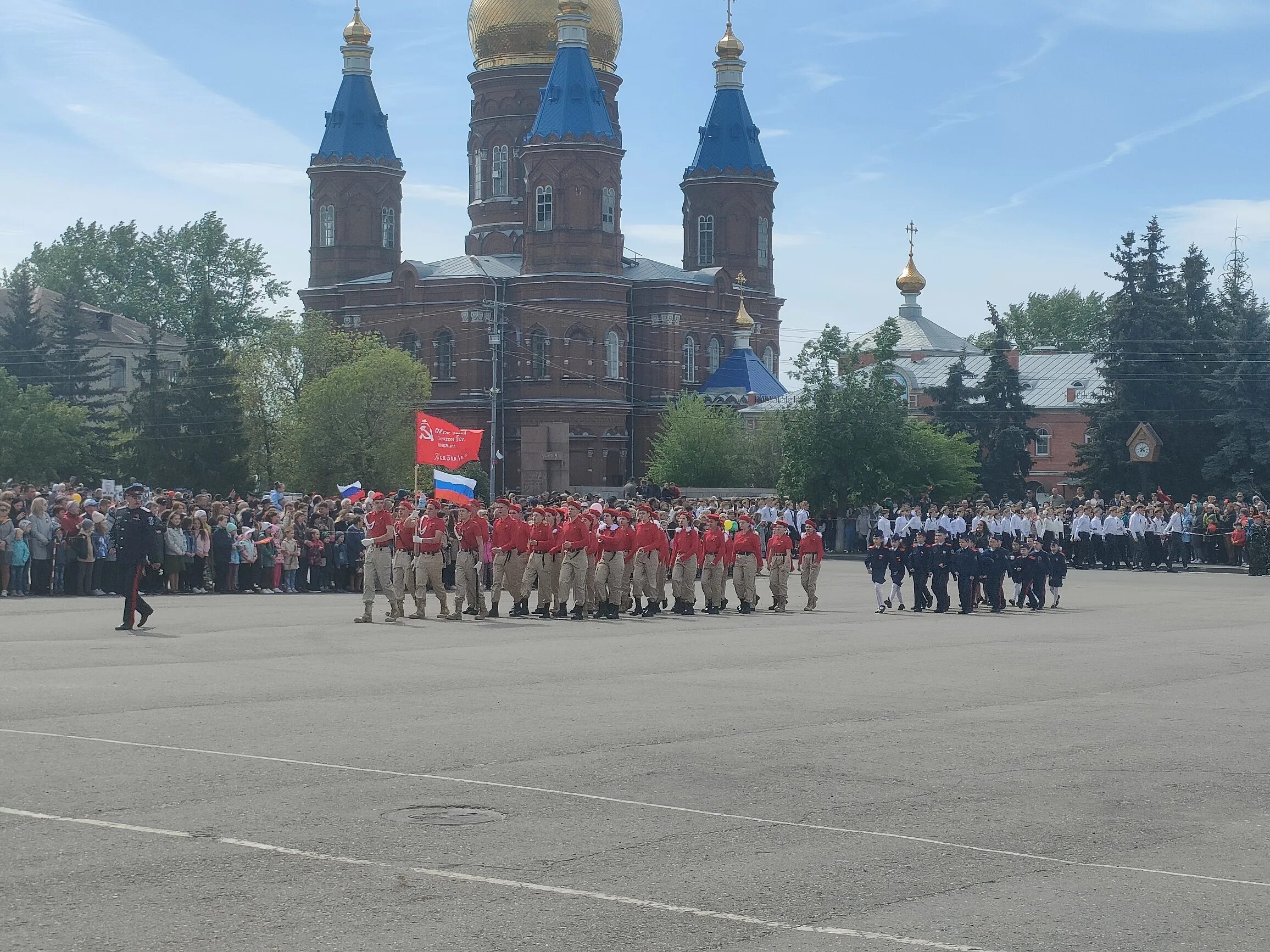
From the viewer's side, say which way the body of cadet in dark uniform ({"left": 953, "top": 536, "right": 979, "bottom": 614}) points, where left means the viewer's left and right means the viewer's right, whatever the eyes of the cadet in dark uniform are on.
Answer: facing the viewer and to the left of the viewer

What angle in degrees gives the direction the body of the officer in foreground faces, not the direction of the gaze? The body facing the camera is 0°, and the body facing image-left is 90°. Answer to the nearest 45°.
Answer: approximately 45°

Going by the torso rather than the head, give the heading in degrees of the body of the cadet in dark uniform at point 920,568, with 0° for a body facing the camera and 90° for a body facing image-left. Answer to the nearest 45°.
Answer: approximately 45°

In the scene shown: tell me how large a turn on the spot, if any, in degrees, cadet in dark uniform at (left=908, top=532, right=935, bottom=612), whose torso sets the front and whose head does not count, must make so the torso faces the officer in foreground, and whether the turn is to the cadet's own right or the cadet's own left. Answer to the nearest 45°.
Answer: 0° — they already face them

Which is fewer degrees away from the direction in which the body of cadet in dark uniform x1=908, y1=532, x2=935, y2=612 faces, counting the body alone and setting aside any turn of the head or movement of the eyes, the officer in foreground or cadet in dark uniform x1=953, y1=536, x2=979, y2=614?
the officer in foreground

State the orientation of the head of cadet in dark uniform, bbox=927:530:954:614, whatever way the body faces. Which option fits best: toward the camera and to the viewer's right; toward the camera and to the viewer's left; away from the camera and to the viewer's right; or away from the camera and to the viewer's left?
toward the camera and to the viewer's left

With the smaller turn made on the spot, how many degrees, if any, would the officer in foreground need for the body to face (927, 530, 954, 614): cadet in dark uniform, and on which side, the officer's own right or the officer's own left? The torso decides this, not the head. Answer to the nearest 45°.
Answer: approximately 135° to the officer's own left

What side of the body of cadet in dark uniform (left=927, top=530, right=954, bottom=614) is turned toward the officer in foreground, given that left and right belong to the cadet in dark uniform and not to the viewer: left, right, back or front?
front

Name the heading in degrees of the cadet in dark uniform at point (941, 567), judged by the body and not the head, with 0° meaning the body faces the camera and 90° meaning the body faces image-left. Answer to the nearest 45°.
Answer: approximately 45°

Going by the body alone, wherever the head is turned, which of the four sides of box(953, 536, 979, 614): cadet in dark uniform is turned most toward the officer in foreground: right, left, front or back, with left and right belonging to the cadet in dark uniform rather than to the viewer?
front
